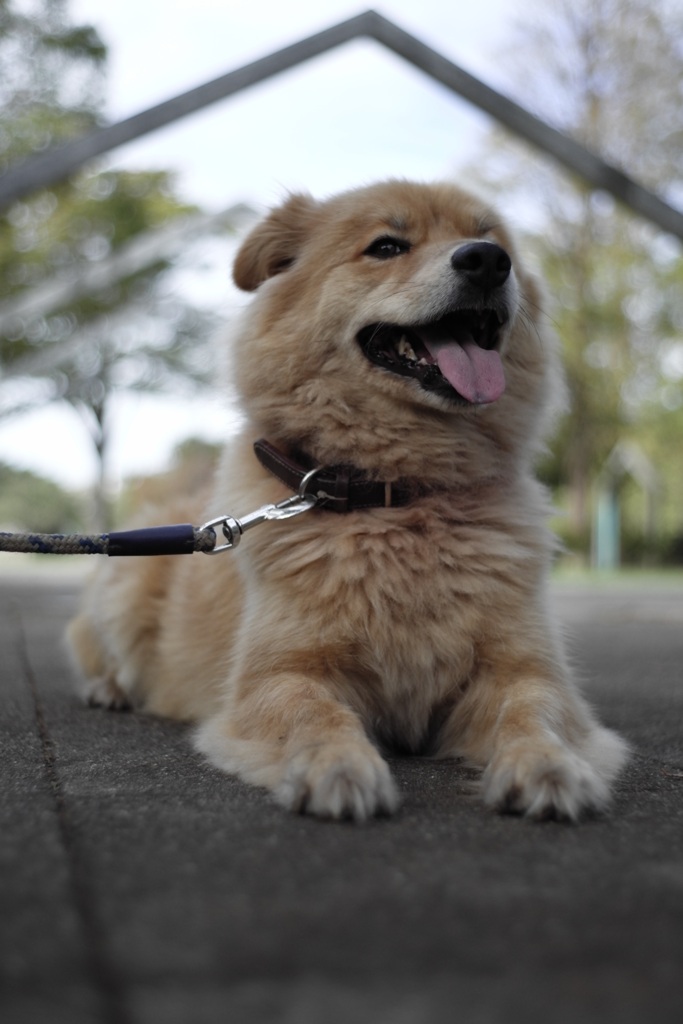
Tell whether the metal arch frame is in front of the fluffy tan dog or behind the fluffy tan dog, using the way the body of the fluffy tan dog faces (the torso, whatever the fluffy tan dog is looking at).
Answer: behind

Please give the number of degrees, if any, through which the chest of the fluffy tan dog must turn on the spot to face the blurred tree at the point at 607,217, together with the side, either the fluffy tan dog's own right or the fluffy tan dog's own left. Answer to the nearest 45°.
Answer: approximately 135° to the fluffy tan dog's own left

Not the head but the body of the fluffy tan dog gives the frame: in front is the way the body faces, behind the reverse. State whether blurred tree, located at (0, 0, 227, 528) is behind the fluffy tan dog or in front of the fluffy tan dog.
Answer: behind

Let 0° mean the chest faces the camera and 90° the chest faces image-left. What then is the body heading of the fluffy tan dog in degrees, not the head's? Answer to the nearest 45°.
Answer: approximately 315°
